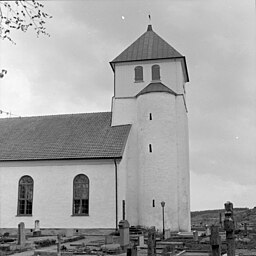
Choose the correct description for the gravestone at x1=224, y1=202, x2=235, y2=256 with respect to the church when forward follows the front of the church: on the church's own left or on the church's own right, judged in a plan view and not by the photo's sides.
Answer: on the church's own right

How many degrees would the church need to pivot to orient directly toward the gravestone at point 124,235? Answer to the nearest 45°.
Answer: approximately 90° to its right

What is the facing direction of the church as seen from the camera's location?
facing to the right of the viewer
